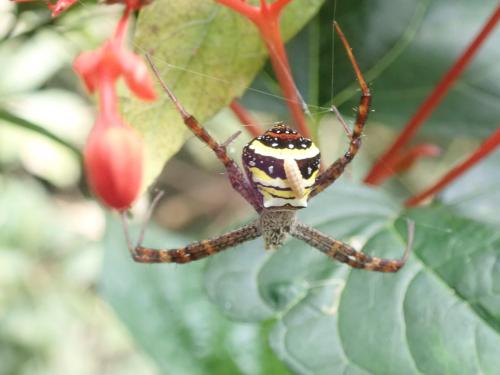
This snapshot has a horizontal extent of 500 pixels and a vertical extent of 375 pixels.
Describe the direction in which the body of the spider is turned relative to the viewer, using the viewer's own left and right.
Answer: facing the viewer

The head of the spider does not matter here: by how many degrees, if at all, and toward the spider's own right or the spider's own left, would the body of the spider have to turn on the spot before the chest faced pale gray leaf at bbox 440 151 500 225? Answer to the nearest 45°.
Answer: approximately 135° to the spider's own left
